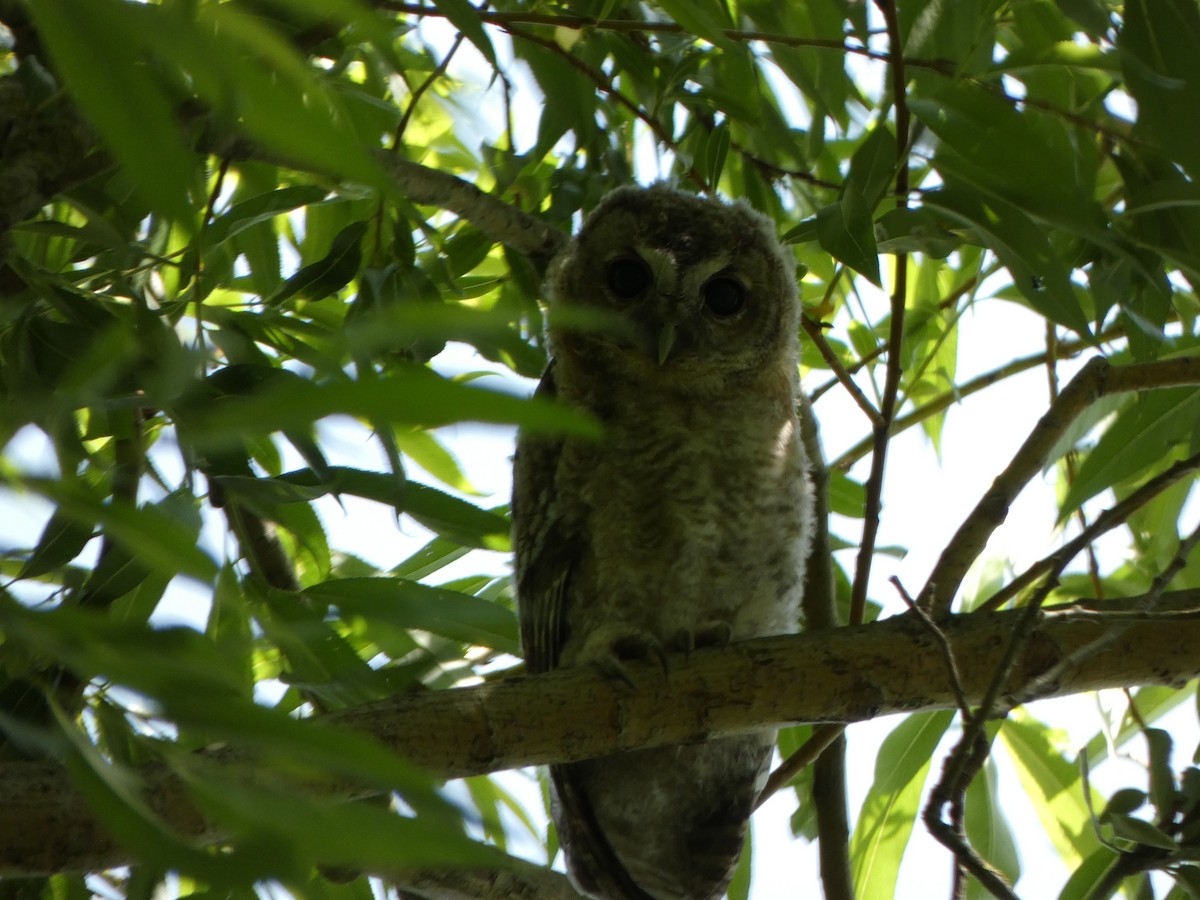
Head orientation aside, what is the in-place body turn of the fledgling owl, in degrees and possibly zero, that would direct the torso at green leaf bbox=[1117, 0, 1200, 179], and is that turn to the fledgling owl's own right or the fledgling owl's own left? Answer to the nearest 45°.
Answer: approximately 45° to the fledgling owl's own left

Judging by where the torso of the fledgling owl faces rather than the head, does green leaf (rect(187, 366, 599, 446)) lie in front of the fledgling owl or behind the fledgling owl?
in front

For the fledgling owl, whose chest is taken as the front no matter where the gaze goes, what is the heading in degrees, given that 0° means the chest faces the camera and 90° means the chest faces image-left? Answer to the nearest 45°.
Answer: approximately 0°
